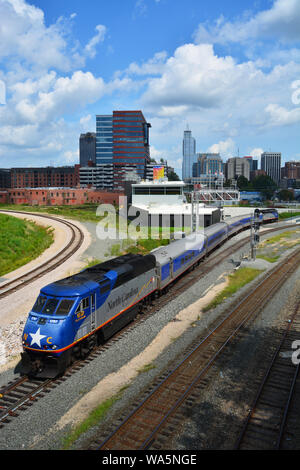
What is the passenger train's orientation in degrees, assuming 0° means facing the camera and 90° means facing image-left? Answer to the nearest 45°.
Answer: approximately 45°

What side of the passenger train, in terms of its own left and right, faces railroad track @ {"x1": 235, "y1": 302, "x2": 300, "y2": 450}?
left

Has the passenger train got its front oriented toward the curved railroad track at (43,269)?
no

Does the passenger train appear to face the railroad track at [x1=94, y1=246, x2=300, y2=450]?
no
